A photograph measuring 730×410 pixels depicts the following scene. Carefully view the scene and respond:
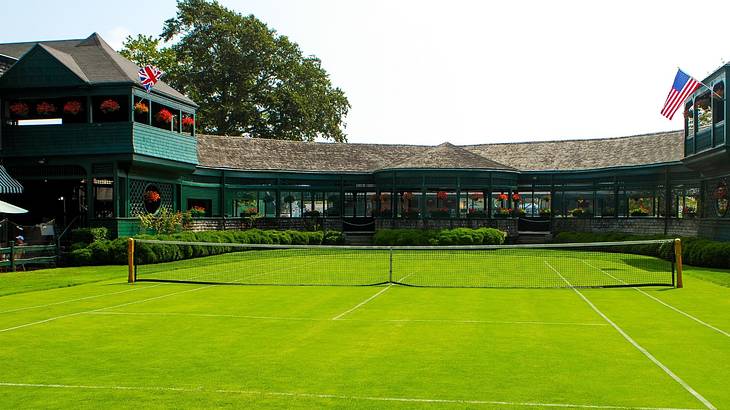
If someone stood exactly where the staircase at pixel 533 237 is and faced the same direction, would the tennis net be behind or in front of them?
in front

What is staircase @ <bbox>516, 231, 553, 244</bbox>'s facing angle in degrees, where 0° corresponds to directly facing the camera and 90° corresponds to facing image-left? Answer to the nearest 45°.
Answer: approximately 0°

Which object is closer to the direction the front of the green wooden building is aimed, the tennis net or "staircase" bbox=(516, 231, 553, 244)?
the tennis net

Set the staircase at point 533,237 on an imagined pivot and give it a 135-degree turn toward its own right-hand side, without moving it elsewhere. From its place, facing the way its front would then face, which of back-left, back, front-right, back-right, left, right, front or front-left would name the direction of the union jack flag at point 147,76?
left

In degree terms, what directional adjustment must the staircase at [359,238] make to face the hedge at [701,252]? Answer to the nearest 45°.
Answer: approximately 45° to its left

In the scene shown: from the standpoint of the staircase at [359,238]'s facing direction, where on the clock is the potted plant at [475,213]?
The potted plant is roughly at 9 o'clock from the staircase.

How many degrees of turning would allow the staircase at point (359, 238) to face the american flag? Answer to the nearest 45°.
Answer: approximately 45° to its left

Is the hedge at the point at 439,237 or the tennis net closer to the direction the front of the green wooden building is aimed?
the tennis net

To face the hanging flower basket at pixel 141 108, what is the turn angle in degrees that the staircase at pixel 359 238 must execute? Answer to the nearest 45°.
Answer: approximately 45° to its right

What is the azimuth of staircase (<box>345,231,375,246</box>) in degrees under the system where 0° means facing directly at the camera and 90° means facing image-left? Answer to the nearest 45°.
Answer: approximately 0°
